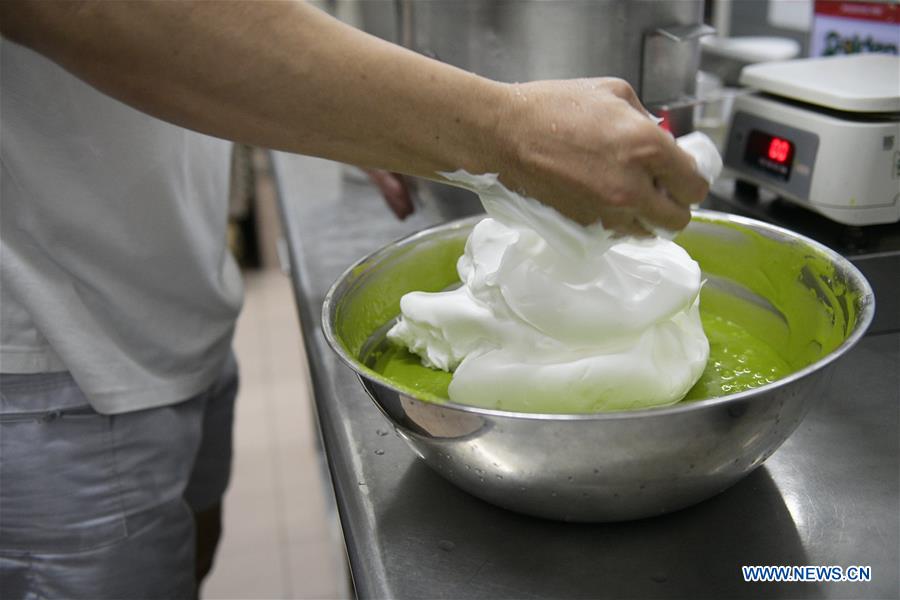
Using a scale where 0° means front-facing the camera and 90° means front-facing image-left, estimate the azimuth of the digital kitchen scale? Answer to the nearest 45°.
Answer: approximately 45°
